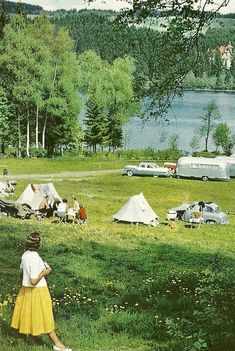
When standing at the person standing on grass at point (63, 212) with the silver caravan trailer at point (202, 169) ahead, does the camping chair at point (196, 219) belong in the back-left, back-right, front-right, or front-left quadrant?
front-right

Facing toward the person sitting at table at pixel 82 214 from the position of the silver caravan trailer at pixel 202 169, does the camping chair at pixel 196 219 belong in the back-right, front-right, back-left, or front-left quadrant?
front-left

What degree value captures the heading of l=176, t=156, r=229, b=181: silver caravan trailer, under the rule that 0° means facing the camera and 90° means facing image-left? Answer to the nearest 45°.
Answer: approximately 90°

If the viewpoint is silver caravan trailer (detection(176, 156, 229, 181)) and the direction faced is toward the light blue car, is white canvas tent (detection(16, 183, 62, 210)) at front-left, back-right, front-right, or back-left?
front-right

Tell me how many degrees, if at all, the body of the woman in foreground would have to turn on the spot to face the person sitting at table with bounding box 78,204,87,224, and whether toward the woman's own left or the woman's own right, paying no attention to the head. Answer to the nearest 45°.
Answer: approximately 45° to the woman's own left

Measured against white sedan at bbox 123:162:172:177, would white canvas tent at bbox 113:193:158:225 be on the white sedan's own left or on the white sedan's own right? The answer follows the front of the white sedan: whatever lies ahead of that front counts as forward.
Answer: on the white sedan's own left

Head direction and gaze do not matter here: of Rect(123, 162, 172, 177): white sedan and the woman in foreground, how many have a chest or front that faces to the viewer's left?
1

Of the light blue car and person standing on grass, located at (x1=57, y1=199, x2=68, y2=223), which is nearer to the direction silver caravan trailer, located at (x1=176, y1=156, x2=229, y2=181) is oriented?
the person standing on grass

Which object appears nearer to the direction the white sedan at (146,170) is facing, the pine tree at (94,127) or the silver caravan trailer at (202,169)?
the pine tree

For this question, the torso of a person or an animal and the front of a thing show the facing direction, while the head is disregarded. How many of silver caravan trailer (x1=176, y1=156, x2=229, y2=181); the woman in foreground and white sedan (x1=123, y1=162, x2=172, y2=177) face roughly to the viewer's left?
2

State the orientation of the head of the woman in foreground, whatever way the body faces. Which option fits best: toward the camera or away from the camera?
away from the camera

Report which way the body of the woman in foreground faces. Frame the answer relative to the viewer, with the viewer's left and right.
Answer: facing away from the viewer and to the right of the viewer

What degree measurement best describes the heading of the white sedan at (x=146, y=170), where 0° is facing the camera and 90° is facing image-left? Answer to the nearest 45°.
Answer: approximately 90°

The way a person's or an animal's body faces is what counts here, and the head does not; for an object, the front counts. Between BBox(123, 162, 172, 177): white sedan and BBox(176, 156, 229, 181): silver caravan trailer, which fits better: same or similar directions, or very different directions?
same or similar directions

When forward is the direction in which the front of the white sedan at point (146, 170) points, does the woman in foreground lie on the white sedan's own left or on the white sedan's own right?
on the white sedan's own left

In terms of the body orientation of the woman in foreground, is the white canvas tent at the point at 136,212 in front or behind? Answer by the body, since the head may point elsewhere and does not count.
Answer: in front

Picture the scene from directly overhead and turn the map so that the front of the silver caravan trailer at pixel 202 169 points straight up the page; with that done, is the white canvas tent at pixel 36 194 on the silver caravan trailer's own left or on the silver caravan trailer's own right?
on the silver caravan trailer's own left
